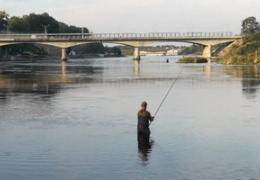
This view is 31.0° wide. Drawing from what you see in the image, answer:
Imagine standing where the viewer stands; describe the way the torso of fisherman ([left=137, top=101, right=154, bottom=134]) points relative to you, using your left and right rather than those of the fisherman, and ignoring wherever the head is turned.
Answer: facing away from the viewer and to the right of the viewer
